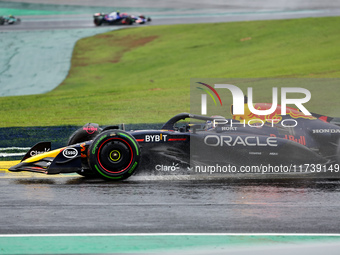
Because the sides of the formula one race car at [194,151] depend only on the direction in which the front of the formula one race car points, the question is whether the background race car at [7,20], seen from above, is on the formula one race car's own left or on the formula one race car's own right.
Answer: on the formula one race car's own right

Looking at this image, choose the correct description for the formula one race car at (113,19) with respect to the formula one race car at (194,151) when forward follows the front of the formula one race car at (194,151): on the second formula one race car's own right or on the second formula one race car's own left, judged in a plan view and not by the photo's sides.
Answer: on the second formula one race car's own right

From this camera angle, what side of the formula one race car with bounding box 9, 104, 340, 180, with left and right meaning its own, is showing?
left
